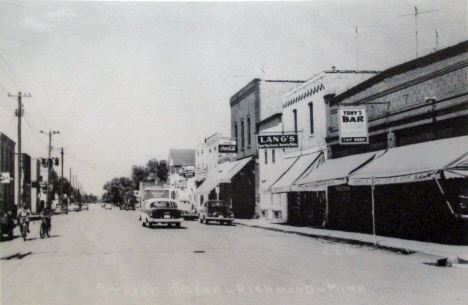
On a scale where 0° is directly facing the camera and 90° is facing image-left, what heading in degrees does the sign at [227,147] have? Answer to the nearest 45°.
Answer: approximately 0°

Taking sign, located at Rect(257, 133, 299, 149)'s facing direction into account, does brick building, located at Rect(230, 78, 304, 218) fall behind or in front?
behind

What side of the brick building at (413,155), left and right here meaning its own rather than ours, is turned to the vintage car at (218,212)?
right

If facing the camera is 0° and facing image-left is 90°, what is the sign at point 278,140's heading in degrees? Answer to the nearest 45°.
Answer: approximately 0°

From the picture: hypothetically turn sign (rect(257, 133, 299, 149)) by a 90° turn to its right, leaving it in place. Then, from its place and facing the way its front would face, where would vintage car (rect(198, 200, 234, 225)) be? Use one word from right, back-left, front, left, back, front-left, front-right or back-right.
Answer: front-right

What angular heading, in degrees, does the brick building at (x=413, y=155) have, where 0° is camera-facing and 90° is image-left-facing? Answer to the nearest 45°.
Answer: approximately 45°

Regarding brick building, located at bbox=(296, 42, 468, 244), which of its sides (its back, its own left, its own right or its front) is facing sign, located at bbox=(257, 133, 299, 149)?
right

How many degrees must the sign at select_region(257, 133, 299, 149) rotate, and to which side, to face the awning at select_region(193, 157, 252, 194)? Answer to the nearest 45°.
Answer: approximately 180°

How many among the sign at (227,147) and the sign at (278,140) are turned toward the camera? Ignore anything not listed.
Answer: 2
